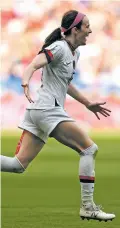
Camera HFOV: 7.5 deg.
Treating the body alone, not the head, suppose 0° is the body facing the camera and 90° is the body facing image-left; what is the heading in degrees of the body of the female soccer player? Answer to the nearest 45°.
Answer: approximately 270°

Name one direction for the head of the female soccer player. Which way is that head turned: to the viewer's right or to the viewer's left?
to the viewer's right
